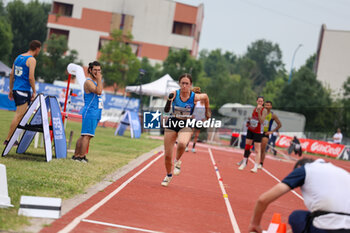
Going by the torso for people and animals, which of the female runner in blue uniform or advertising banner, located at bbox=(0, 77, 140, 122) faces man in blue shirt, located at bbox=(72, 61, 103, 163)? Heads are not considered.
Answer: the advertising banner

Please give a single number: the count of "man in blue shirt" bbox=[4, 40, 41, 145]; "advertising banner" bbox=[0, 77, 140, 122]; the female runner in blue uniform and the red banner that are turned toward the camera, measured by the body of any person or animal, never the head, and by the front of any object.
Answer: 3

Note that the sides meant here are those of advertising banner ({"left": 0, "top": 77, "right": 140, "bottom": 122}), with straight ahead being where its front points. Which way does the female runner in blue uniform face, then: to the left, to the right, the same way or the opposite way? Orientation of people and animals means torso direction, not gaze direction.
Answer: the same way

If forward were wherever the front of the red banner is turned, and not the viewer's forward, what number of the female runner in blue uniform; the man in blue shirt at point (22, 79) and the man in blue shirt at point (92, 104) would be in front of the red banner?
3

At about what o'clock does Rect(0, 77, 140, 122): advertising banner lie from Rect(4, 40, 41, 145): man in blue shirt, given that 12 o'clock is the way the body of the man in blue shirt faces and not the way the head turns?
The advertising banner is roughly at 11 o'clock from the man in blue shirt.

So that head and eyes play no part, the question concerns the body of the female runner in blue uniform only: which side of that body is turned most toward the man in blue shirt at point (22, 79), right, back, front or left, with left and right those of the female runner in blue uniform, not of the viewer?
right

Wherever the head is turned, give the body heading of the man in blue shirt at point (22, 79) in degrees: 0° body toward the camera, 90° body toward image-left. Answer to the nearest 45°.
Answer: approximately 225°

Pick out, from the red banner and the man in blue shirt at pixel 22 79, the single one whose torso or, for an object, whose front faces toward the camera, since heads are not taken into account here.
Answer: the red banner

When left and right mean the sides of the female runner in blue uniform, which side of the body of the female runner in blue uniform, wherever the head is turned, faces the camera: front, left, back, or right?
front

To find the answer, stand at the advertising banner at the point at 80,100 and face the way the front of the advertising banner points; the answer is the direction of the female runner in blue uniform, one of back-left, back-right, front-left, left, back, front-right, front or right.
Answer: front

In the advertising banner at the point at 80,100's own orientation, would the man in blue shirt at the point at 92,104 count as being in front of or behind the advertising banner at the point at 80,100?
in front

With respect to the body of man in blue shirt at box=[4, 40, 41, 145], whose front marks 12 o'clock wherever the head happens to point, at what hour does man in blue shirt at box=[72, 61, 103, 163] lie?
man in blue shirt at box=[72, 61, 103, 163] is roughly at 2 o'clock from man in blue shirt at box=[4, 40, 41, 145].

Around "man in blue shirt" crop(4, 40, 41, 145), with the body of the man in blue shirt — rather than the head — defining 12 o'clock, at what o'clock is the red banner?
The red banner is roughly at 12 o'clock from the man in blue shirt.

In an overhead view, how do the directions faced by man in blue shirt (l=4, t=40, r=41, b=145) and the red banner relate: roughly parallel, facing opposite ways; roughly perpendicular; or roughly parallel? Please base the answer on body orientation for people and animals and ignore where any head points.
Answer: roughly parallel, facing opposite ways
